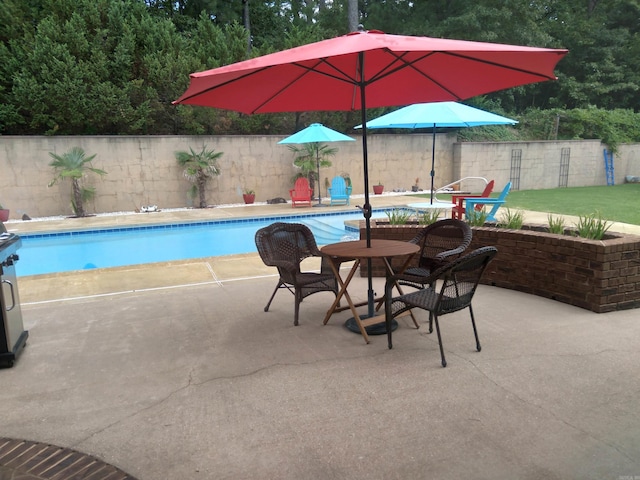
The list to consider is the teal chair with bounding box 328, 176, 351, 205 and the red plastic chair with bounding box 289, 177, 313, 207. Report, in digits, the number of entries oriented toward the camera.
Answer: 2

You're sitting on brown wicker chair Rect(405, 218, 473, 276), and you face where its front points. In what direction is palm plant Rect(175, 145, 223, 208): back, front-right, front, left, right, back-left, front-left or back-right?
right

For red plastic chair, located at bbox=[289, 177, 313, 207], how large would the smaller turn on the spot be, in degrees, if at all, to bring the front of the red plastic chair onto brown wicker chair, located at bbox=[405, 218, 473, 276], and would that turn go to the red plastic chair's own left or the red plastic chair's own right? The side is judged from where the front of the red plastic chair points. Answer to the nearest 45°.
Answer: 0° — it already faces it

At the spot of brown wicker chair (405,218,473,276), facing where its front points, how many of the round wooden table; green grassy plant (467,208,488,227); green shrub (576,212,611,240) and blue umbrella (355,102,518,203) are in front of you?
1

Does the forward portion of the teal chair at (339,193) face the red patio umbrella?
yes

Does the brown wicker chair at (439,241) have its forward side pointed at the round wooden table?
yes

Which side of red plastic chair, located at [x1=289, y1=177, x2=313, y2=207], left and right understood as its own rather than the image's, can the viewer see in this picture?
front

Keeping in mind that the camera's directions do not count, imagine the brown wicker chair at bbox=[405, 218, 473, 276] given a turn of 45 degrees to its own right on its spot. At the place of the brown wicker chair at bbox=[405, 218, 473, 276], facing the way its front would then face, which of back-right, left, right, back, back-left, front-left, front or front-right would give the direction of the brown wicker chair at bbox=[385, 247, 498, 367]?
left

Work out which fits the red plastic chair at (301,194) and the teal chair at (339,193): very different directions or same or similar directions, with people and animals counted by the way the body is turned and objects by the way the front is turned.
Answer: same or similar directions

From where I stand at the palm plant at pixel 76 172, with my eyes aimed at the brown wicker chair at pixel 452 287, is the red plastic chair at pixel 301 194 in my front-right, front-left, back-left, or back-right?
front-left

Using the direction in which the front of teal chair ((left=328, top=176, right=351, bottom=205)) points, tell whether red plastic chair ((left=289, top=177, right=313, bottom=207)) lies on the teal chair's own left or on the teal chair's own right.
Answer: on the teal chair's own right

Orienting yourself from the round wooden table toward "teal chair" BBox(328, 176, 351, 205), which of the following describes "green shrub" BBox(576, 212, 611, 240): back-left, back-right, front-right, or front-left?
front-right

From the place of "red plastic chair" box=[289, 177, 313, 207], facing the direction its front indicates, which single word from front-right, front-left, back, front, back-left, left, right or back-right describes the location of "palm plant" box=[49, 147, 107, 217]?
right

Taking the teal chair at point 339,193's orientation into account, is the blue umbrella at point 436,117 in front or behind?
in front

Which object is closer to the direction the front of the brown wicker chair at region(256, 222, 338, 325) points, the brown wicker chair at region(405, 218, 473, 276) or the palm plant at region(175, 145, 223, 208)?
the brown wicker chair

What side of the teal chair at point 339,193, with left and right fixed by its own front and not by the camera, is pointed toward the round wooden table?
front

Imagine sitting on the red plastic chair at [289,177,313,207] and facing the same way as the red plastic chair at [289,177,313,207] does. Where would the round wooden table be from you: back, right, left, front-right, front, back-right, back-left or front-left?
front

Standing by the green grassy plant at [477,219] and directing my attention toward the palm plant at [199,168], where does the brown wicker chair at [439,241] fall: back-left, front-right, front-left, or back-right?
back-left

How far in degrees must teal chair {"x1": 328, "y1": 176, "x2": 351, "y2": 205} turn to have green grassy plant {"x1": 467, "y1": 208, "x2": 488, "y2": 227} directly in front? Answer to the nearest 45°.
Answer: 0° — it already faces it

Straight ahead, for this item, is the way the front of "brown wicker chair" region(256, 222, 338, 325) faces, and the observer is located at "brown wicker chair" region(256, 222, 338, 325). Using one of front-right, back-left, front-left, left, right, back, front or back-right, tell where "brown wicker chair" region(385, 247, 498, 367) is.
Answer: front

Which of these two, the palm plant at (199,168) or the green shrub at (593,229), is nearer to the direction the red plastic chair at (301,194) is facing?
the green shrub
